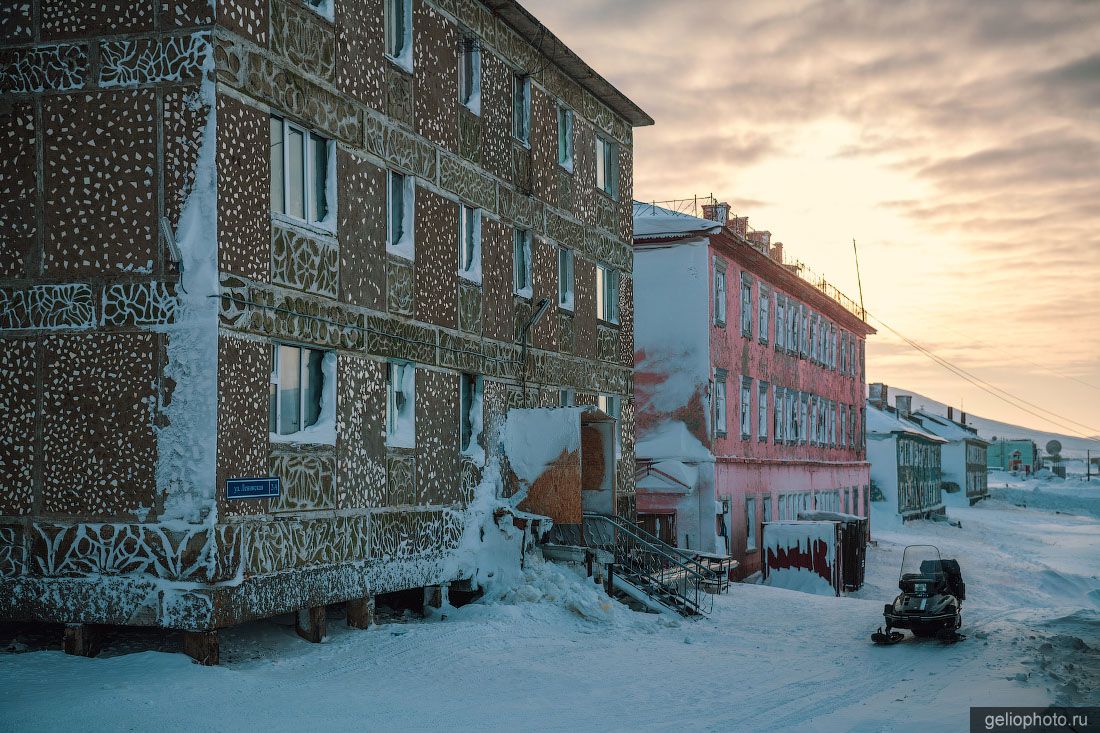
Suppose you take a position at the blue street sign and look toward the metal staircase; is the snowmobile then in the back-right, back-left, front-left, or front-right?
front-right

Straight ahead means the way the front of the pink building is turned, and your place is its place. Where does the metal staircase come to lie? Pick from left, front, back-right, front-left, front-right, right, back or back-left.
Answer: front-right

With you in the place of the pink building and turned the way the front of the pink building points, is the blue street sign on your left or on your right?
on your right

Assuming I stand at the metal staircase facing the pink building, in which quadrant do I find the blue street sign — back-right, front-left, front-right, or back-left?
back-left

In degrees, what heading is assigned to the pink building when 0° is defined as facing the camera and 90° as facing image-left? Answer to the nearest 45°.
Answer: approximately 315°

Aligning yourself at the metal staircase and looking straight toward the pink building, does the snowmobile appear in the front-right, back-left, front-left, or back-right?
back-right

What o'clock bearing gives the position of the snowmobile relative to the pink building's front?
The snowmobile is roughly at 1 o'clock from the pink building.

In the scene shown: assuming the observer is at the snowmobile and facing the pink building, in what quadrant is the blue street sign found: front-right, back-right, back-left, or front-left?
back-left
